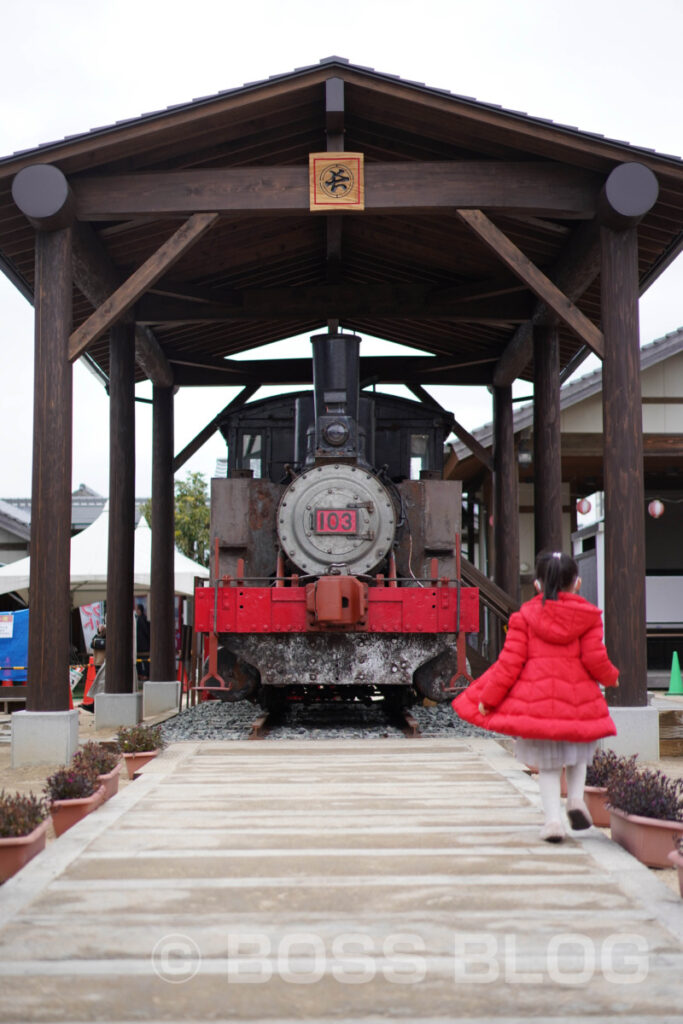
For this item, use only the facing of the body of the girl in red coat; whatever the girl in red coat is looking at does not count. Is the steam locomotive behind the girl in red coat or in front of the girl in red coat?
in front

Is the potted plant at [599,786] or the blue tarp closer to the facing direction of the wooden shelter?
the potted plant

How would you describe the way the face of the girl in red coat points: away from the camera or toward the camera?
away from the camera

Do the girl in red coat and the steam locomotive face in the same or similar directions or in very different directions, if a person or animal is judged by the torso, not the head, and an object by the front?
very different directions

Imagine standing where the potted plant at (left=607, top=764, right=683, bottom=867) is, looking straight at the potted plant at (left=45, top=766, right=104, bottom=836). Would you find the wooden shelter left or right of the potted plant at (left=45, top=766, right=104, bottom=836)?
right

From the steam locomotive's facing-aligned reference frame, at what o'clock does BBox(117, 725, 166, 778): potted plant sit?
The potted plant is roughly at 1 o'clock from the steam locomotive.

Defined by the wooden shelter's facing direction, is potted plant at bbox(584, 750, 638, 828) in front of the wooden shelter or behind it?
in front

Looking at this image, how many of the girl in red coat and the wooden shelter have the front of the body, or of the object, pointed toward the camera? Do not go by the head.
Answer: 1

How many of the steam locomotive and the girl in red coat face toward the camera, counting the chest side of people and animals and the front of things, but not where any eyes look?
1

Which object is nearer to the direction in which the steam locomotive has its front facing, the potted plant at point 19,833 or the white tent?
the potted plant

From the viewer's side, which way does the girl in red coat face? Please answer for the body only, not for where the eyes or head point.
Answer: away from the camera

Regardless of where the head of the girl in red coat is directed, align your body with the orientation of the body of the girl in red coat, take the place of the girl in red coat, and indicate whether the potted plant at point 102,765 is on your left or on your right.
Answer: on your left
